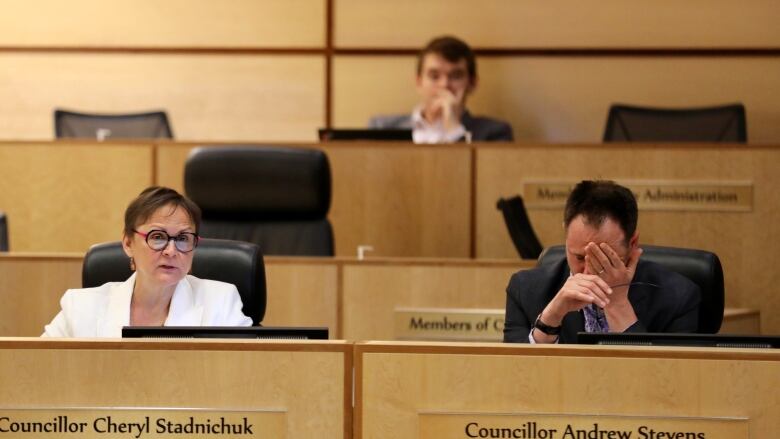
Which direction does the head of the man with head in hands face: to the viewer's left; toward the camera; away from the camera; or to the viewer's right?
toward the camera

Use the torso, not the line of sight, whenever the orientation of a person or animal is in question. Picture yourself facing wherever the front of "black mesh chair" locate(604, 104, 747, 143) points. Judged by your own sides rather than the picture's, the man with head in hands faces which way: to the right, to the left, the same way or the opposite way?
the same way

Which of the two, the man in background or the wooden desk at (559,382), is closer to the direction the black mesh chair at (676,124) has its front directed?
the wooden desk

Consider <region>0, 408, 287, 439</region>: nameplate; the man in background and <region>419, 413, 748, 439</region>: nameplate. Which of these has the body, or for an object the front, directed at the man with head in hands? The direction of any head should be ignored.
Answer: the man in background

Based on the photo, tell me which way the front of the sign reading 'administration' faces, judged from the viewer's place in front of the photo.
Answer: facing the viewer

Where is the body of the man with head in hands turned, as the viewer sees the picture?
toward the camera

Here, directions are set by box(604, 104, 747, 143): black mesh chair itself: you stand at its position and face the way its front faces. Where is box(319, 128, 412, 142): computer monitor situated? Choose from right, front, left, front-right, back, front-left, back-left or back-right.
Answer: front-right

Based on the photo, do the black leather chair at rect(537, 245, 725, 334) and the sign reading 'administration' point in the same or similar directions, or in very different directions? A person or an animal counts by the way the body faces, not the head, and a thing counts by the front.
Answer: same or similar directions

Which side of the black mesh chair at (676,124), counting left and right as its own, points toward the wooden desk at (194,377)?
front

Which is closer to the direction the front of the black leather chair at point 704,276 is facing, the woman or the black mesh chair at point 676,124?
the woman

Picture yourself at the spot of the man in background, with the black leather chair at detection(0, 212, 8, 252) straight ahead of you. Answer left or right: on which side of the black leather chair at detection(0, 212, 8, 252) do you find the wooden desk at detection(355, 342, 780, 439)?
left

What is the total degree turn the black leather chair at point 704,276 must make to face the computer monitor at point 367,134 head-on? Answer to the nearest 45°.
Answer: approximately 135° to its right

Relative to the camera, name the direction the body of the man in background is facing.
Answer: toward the camera

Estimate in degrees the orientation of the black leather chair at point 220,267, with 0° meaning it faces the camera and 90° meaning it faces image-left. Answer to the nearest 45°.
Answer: approximately 0°

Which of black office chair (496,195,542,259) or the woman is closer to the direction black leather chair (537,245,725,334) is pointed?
the woman

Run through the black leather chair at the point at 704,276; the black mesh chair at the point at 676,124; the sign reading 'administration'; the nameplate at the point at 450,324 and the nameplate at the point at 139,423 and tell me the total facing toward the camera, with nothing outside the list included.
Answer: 5

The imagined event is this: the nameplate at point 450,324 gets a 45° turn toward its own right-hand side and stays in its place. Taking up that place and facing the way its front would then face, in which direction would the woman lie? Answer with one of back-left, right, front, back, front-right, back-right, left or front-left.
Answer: front

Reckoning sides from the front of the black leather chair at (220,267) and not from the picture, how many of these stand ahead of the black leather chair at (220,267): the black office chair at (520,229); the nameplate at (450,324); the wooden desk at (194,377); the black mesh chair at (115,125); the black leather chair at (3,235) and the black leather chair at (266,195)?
1

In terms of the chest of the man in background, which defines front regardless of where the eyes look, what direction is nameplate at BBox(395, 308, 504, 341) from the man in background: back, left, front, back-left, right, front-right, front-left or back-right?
front

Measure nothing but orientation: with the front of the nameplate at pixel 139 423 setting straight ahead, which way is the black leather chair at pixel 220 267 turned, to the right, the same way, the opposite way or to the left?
the same way

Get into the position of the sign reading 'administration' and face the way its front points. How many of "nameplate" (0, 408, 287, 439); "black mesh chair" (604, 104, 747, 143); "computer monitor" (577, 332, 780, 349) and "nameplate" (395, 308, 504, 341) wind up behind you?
1
